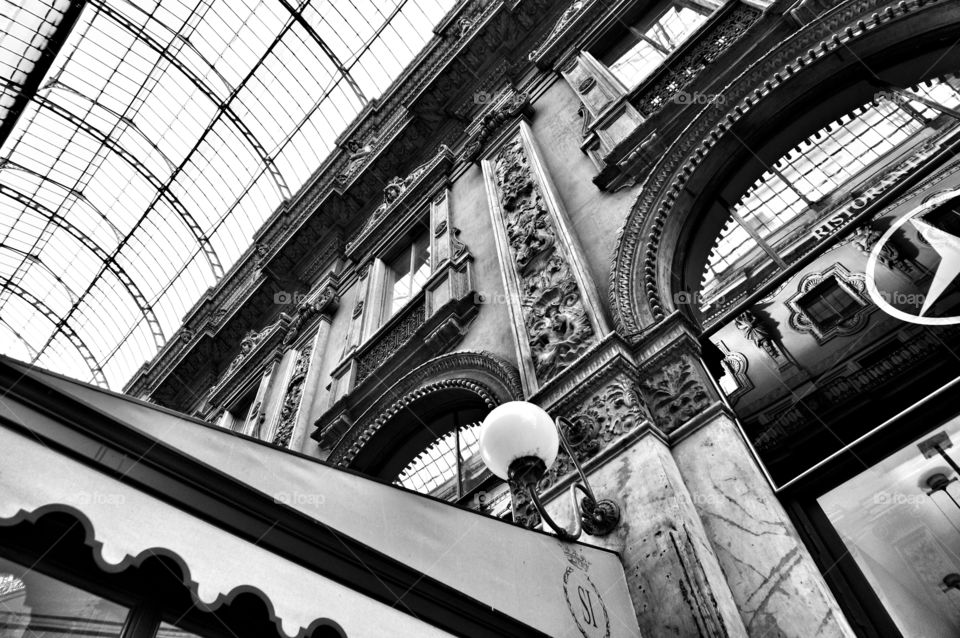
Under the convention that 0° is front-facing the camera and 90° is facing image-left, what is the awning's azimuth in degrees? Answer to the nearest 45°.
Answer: approximately 315°

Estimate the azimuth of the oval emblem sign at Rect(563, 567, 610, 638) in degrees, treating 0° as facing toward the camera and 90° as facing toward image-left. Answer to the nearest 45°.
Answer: approximately 315°

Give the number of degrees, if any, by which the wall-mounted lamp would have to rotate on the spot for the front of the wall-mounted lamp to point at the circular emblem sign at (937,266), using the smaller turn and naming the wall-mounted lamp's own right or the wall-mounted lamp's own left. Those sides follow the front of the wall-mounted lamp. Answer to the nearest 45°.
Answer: approximately 135° to the wall-mounted lamp's own left

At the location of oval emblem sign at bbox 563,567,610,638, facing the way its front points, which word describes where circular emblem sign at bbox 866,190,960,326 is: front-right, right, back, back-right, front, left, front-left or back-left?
front-left

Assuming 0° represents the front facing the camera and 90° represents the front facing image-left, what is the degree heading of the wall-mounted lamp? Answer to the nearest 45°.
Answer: approximately 45°
